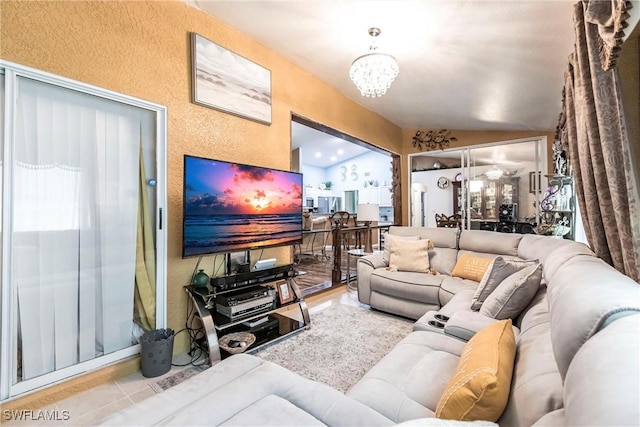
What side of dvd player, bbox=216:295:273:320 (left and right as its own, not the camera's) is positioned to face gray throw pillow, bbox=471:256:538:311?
front

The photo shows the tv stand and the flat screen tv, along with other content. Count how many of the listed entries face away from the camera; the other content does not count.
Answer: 0

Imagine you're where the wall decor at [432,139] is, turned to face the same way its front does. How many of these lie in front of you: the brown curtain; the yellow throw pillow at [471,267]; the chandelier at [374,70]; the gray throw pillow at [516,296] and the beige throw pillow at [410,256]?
5

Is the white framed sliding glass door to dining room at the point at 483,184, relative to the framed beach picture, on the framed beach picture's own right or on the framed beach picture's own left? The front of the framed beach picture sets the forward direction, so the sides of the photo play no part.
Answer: on the framed beach picture's own left

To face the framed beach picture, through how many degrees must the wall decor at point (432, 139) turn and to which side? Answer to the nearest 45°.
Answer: approximately 45° to its right

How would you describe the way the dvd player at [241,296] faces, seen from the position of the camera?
facing the viewer and to the right of the viewer

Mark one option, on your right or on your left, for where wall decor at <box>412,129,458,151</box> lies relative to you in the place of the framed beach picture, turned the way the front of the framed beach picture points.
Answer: on your left

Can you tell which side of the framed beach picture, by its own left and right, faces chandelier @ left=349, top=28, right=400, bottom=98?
front

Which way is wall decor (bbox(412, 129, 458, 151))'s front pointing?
toward the camera

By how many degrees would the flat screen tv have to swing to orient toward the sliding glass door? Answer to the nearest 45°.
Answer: approximately 135° to its right

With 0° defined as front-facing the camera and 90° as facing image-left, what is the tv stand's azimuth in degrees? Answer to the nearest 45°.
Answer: approximately 315°

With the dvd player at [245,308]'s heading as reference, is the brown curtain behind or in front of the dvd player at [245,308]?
in front
